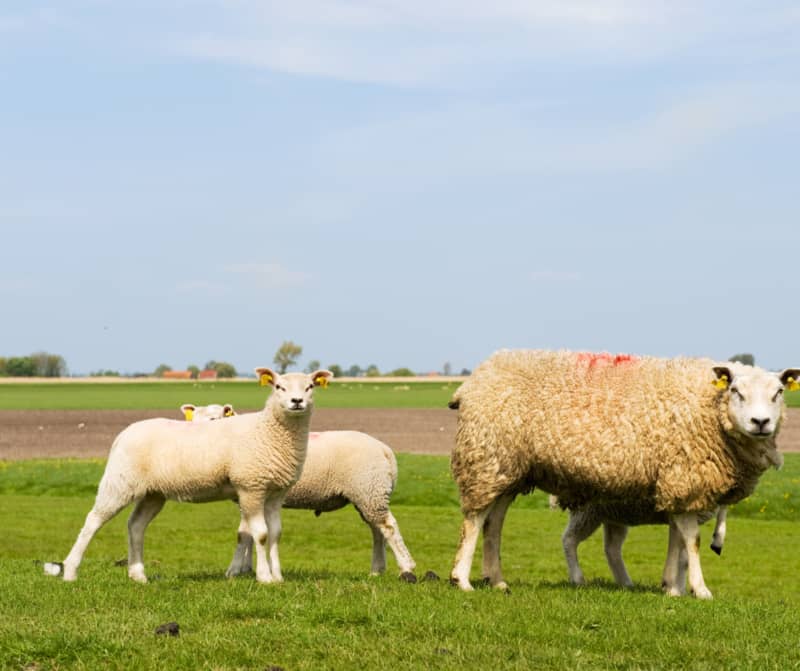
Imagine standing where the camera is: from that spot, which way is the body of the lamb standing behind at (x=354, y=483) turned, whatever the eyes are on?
to the viewer's left

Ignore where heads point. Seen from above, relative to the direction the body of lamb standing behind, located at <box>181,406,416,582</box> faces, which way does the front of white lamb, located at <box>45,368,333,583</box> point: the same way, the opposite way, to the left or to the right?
the opposite way

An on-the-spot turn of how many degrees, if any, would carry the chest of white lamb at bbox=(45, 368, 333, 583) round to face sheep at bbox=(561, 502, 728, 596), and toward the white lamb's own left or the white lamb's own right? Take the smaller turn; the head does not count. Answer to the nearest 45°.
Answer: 0° — it already faces it

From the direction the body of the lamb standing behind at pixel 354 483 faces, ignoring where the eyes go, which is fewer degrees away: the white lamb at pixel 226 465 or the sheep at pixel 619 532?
the white lamb

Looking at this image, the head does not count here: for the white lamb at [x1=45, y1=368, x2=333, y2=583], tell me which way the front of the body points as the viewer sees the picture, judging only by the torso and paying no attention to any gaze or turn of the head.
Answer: to the viewer's right

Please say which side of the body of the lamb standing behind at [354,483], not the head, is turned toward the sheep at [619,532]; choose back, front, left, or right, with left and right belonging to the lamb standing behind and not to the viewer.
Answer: back

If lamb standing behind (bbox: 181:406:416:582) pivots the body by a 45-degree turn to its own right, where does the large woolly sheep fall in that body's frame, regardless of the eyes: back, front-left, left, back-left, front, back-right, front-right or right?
back

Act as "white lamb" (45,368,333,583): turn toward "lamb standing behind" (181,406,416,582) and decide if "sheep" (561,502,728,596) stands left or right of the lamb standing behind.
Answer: right

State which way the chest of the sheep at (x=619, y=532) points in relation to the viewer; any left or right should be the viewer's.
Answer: facing to the right of the viewer

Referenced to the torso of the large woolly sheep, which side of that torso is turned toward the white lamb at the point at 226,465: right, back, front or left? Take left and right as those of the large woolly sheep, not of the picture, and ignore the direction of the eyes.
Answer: back

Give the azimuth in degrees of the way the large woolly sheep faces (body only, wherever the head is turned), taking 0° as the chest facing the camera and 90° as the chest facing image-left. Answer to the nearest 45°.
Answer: approximately 270°

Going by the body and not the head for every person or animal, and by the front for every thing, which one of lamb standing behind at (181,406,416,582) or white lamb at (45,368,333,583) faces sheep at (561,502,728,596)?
the white lamb

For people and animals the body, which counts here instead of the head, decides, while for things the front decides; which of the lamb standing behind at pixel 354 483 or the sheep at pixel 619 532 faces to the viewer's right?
the sheep

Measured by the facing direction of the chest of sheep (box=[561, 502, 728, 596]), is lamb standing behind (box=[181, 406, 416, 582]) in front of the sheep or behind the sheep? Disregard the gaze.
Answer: behind

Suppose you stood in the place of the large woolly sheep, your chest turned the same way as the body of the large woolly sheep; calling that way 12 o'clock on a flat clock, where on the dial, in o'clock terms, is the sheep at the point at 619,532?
The sheep is roughly at 9 o'clock from the large woolly sheep.
